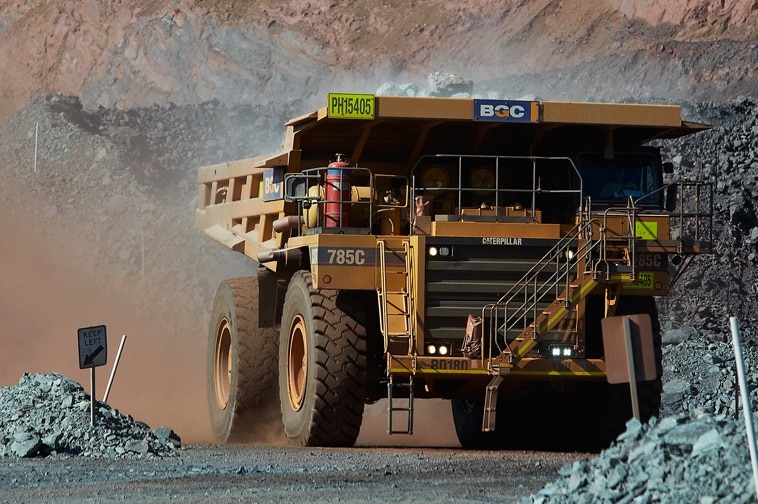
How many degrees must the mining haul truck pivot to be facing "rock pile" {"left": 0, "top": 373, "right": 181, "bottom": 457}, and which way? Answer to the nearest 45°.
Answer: approximately 90° to its right

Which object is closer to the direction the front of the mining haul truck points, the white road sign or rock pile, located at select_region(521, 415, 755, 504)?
the rock pile

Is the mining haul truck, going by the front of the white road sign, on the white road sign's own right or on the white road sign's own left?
on the white road sign's own left

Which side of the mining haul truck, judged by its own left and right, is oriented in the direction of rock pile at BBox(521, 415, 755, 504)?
front
